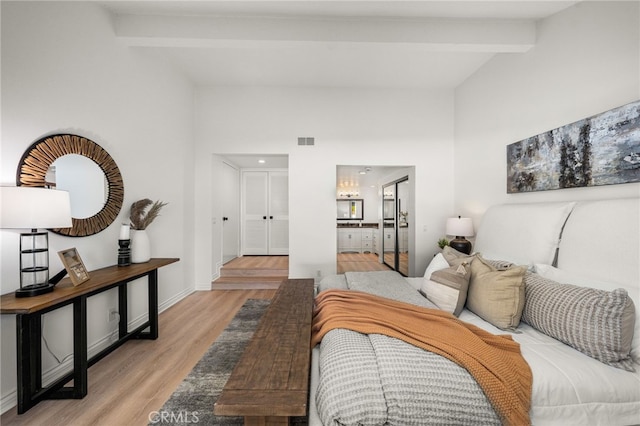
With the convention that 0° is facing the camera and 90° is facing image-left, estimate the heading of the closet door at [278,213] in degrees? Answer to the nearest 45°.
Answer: approximately 0°

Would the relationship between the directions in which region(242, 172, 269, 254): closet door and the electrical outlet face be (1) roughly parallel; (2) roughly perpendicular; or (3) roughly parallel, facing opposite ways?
roughly perpendicular

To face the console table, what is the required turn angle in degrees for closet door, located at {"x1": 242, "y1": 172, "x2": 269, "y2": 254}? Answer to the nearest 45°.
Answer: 0° — it already faces it

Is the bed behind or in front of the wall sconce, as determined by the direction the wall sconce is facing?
in front

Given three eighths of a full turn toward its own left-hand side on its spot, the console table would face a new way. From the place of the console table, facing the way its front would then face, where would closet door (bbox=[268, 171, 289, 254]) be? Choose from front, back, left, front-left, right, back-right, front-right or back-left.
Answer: front-right

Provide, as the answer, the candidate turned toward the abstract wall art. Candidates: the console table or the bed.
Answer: the console table

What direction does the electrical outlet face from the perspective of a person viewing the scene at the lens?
facing the viewer and to the right of the viewer

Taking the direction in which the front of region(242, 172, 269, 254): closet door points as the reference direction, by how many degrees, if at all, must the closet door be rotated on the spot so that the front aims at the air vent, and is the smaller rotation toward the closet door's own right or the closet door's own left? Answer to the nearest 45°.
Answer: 0° — it already faces it

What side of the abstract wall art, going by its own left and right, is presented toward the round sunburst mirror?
front
